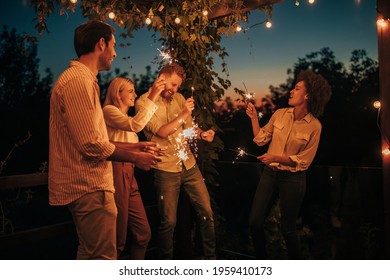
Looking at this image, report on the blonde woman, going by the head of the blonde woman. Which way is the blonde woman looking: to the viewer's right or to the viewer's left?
to the viewer's right

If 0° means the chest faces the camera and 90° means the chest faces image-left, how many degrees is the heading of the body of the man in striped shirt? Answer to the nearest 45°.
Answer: approximately 270°

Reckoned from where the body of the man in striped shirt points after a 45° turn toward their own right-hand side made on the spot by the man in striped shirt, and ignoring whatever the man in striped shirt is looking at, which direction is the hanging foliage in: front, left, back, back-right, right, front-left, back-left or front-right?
left

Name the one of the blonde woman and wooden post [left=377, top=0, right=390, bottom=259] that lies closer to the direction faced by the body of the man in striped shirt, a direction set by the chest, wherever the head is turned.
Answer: the wooden post

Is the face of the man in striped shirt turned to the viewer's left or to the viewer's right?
to the viewer's right

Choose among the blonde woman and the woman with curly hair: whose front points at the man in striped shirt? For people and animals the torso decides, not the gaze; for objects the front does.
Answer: the woman with curly hair

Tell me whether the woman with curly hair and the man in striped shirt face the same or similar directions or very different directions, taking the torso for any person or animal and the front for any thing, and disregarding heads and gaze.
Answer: very different directions

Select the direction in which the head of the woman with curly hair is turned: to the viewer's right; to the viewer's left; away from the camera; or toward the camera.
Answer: to the viewer's left

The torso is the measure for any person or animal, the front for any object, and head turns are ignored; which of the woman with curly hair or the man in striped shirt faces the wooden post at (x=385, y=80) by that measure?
the man in striped shirt

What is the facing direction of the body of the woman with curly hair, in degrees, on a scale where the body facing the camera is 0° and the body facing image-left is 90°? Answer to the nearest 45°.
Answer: approximately 45°

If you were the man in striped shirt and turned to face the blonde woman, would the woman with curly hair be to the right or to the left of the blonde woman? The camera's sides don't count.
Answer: right
